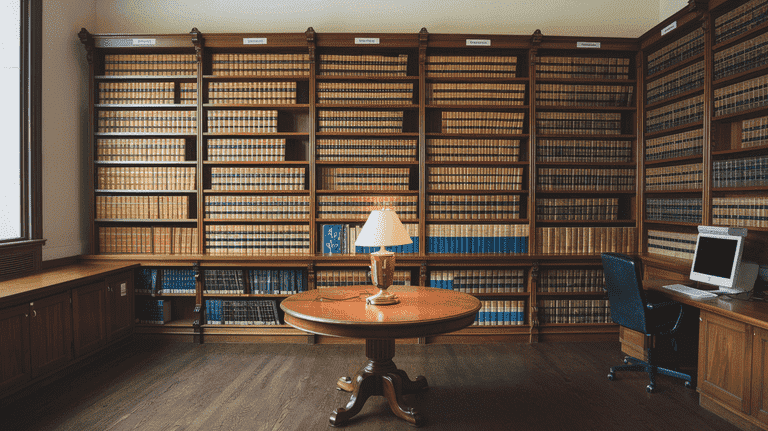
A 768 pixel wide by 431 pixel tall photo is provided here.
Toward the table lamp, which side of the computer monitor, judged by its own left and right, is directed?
front

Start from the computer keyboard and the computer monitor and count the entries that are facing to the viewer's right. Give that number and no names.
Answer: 0

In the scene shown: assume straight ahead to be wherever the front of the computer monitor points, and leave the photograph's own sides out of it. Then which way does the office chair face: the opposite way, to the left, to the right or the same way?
the opposite way

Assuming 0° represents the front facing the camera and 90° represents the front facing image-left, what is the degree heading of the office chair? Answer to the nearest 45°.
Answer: approximately 225°

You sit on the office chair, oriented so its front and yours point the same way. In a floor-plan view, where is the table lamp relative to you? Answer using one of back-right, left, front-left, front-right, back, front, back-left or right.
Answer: back

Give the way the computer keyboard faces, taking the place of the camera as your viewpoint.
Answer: facing the viewer and to the left of the viewer

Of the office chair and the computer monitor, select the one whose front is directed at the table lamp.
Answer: the computer monitor

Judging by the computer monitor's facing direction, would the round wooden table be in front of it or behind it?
in front

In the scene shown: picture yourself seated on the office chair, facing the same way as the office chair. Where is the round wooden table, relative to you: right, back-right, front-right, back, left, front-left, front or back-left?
back

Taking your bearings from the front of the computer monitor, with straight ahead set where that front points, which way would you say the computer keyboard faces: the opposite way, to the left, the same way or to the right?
the same way

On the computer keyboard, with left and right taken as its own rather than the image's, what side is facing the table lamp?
front
